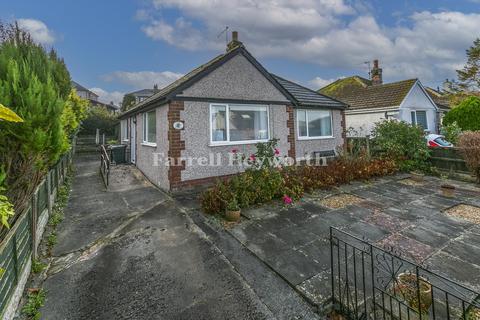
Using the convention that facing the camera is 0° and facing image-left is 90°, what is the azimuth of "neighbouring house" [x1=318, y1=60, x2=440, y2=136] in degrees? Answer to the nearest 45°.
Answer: approximately 315°

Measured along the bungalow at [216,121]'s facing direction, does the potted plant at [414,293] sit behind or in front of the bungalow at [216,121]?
in front

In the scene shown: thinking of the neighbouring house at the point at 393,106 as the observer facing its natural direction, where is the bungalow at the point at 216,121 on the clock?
The bungalow is roughly at 2 o'clock from the neighbouring house.

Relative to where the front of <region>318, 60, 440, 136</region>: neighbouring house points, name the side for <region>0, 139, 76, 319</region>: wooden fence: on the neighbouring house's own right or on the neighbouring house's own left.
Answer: on the neighbouring house's own right

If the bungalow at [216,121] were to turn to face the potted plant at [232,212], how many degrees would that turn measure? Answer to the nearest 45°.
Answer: approximately 45° to its right

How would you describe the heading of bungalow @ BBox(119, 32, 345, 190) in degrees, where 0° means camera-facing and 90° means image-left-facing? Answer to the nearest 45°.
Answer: approximately 315°

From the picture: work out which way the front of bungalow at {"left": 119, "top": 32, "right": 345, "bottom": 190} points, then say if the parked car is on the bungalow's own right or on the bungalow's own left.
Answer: on the bungalow's own left

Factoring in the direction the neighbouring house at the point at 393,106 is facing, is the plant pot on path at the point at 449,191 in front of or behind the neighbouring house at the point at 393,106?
in front

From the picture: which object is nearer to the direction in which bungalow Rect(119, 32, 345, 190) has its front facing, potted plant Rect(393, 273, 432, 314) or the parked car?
the potted plant
